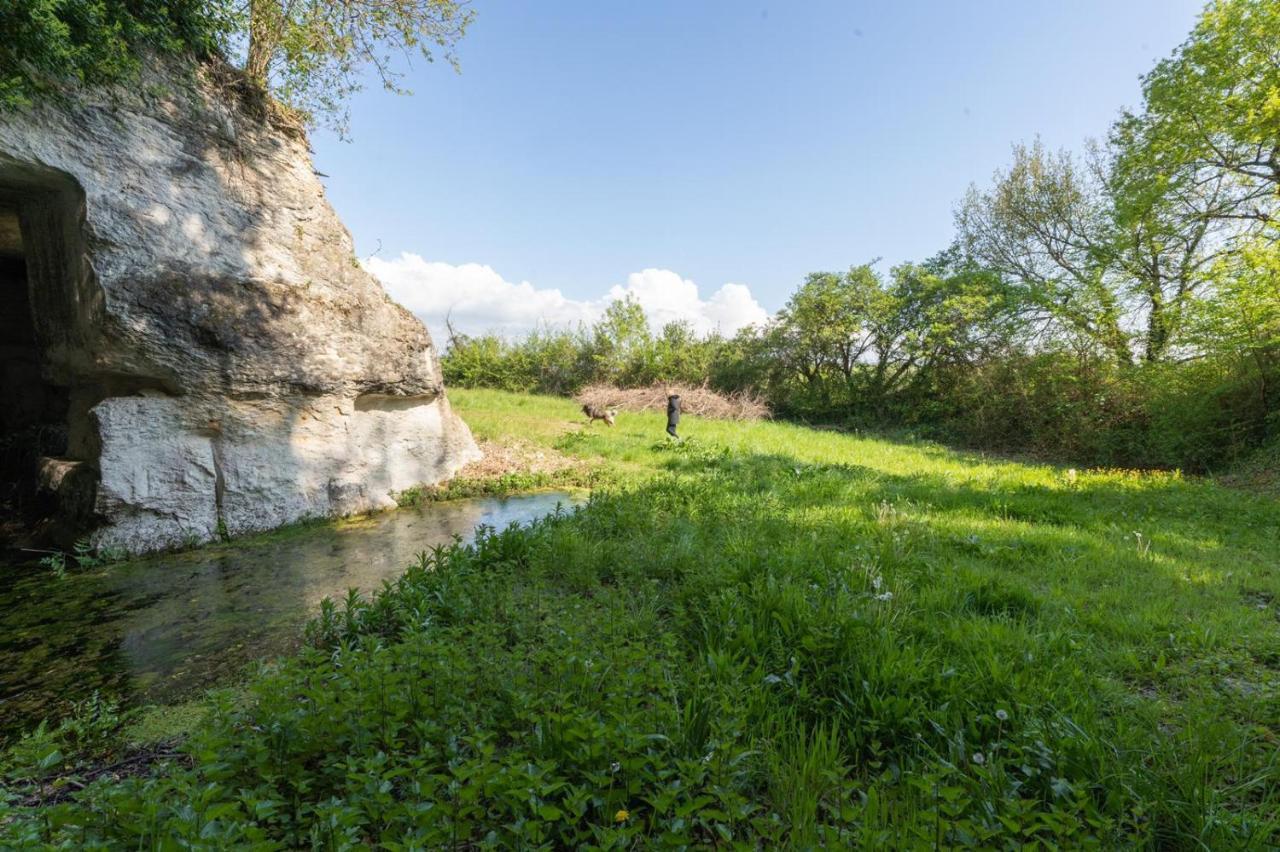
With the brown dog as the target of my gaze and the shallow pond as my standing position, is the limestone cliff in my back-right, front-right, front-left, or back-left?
front-left

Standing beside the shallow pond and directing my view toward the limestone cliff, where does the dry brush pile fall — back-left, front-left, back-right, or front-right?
front-right

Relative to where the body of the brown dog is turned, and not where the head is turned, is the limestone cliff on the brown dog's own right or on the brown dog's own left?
on the brown dog's own left

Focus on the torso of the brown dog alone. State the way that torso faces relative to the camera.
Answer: to the viewer's left

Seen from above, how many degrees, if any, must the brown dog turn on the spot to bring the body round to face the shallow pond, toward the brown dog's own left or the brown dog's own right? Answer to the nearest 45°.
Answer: approximately 90° to the brown dog's own left

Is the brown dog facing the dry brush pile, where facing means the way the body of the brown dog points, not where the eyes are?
no

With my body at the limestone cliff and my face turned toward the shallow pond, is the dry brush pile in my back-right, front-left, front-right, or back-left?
back-left

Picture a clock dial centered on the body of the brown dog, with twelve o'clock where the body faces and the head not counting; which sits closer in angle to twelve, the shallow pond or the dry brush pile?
the shallow pond

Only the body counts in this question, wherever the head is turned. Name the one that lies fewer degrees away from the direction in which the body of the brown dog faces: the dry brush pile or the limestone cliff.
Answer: the limestone cliff
